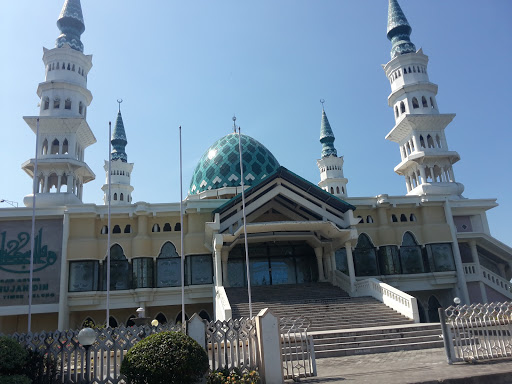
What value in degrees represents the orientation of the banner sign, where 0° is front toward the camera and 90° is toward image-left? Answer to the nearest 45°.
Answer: approximately 0°

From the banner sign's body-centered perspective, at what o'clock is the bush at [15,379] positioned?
The bush is roughly at 12 o'clock from the banner sign.

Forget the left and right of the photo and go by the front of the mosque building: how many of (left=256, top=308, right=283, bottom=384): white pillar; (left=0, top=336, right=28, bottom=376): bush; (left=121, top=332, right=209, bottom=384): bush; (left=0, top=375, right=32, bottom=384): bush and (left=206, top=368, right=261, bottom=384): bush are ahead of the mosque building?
5

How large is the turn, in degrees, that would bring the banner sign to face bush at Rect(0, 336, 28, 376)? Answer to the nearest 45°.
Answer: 0° — it already faces it

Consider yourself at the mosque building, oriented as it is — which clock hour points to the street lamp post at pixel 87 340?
The street lamp post is roughly at 12 o'clock from the mosque building.

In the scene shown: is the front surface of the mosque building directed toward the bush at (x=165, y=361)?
yes

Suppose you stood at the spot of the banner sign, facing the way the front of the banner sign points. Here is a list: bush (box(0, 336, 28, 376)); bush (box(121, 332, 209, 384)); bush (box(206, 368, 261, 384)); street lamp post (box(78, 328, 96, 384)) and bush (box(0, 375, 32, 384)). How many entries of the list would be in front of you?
5

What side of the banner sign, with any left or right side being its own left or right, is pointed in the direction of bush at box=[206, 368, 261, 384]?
front

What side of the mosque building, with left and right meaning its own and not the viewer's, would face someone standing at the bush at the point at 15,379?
front

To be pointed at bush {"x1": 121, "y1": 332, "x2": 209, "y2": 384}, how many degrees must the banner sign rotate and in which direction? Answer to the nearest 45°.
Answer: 0° — it already faces it
